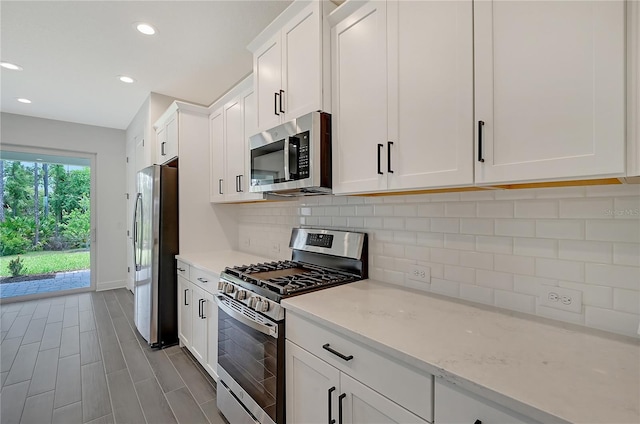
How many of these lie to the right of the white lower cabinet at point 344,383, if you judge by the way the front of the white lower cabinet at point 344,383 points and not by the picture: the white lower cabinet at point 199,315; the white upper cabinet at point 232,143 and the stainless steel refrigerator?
3

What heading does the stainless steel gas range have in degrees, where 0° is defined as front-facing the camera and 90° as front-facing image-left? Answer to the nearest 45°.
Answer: approximately 45°

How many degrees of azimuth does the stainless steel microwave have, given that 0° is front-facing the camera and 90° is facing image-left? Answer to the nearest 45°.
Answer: approximately 45°

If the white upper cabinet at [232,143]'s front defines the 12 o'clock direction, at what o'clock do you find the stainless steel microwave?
The stainless steel microwave is roughly at 10 o'clock from the white upper cabinet.

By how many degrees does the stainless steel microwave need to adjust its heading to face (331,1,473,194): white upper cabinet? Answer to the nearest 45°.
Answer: approximately 90° to its left

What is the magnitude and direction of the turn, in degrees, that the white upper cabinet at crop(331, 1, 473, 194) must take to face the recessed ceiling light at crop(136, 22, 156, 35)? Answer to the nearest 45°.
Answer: approximately 45° to its right

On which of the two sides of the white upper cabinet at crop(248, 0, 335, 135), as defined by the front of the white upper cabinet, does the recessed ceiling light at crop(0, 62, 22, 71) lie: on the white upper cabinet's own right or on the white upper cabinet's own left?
on the white upper cabinet's own right

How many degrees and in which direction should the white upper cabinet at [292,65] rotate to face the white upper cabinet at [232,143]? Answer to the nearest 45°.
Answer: approximately 90° to its right

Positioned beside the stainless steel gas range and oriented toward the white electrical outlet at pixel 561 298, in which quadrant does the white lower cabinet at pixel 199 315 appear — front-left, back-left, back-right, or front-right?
back-left
